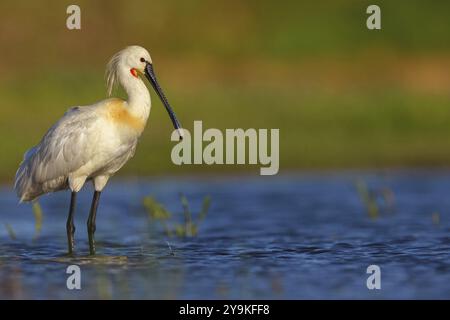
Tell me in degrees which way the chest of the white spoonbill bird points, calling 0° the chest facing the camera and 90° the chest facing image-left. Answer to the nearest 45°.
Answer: approximately 270°
